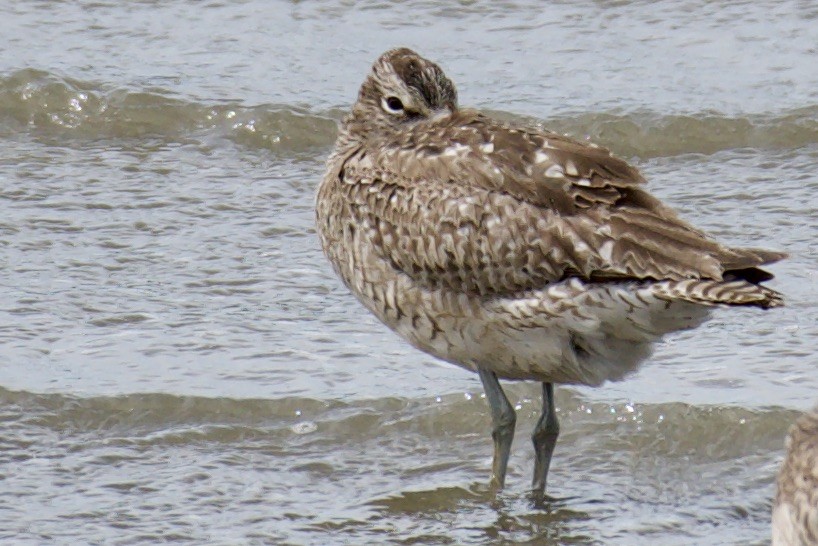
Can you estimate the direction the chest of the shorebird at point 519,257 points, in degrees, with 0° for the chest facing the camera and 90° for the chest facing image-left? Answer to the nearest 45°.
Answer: approximately 90°

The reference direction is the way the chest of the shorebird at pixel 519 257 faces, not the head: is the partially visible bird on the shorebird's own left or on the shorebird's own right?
on the shorebird's own left
